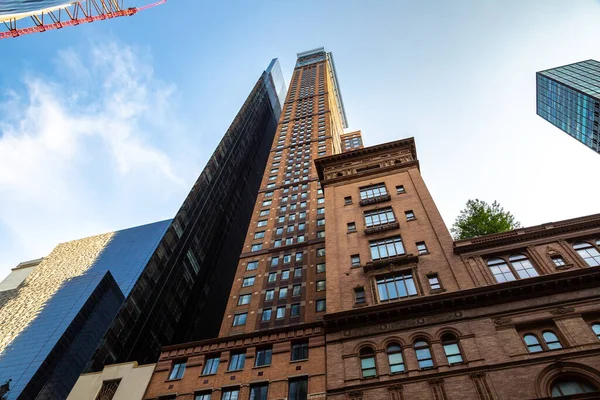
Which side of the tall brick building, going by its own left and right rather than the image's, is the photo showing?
front
